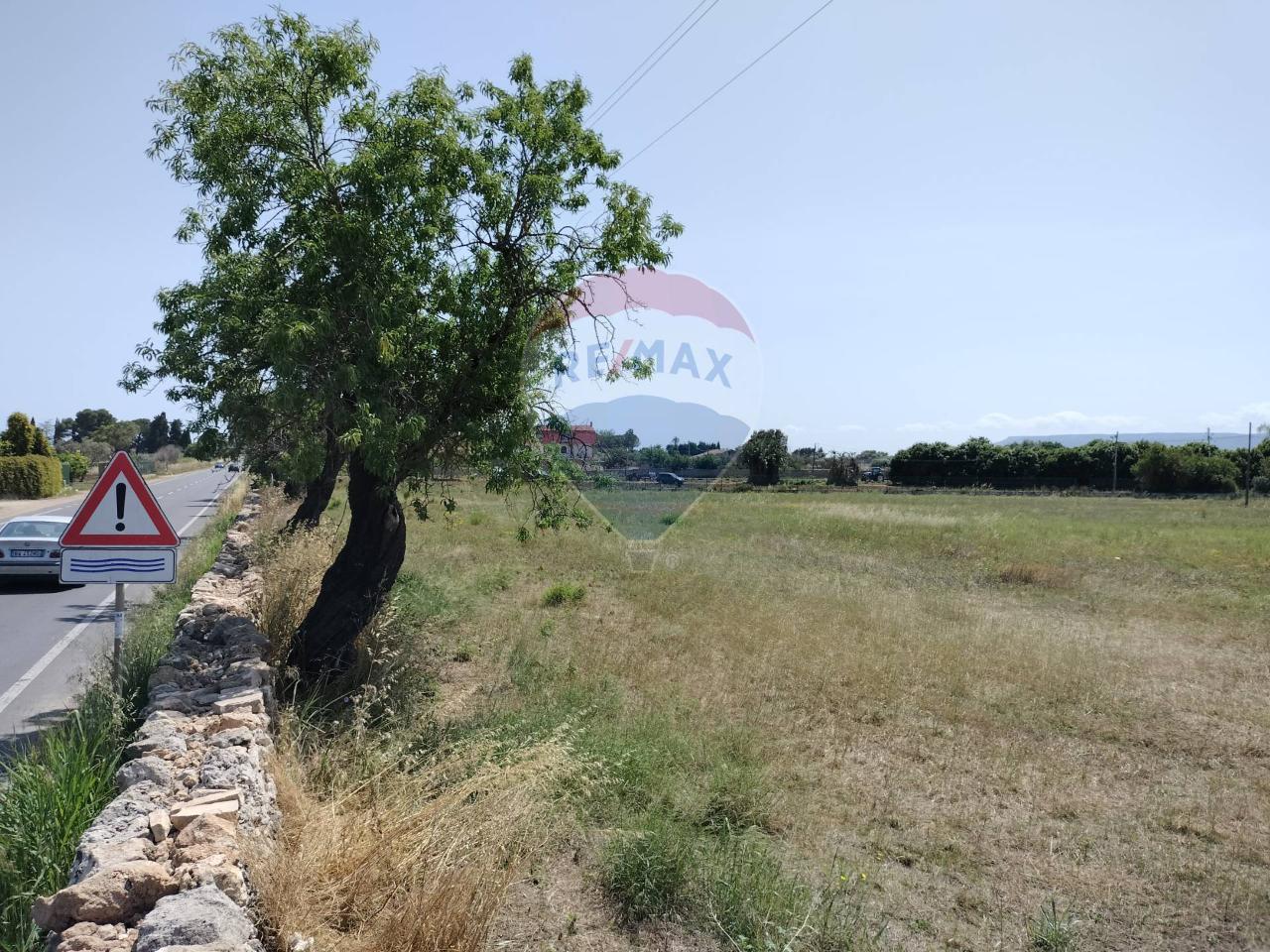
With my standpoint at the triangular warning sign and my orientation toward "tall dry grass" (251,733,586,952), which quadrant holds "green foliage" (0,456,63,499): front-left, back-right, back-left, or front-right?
back-left

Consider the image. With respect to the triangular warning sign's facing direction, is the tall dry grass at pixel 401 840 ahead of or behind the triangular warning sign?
ahead

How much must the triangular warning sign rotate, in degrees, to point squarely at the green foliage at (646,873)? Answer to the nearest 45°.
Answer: approximately 45° to its left
